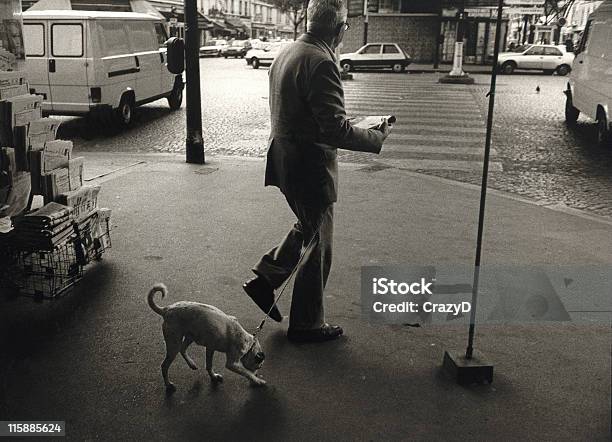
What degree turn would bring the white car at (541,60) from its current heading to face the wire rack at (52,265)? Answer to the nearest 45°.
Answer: approximately 90° to its left

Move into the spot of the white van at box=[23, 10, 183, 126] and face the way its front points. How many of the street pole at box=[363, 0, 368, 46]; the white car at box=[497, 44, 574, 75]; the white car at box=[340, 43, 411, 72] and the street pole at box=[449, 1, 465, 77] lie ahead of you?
4

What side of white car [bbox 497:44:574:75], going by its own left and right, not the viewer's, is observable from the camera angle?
left

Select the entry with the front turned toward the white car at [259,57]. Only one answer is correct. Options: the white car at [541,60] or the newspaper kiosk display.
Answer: the white car at [541,60]

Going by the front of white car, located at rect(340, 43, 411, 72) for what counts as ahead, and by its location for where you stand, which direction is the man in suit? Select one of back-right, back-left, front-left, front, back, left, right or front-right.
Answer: left

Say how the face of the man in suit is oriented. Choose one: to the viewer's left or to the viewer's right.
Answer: to the viewer's right

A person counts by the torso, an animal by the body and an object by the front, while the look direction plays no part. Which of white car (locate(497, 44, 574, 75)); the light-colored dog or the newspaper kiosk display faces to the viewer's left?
the white car

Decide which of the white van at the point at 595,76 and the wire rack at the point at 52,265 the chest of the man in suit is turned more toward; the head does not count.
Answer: the white van

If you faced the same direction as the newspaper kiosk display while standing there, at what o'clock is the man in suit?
The man in suit is roughly at 12 o'clock from the newspaper kiosk display.

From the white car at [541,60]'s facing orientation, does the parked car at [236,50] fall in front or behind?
in front

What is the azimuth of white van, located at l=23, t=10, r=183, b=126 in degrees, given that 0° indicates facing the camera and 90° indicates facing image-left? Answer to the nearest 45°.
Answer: approximately 225°

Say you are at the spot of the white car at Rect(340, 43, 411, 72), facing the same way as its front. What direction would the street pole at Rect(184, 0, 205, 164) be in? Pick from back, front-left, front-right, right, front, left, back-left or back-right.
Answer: left

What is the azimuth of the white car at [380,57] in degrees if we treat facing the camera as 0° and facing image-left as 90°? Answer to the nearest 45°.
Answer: approximately 90°

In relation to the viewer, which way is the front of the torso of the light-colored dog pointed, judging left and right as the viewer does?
facing to the right of the viewer

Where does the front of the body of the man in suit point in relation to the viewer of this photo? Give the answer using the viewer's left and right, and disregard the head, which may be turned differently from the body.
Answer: facing away from the viewer and to the right of the viewer
